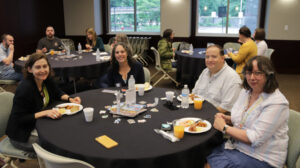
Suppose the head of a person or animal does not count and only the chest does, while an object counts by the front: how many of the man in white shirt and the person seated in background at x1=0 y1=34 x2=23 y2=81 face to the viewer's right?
1

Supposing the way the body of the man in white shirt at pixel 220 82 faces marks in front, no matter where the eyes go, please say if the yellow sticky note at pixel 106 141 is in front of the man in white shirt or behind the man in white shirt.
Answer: in front

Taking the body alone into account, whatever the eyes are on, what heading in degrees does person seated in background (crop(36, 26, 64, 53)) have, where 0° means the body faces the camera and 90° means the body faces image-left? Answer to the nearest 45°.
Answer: approximately 0°

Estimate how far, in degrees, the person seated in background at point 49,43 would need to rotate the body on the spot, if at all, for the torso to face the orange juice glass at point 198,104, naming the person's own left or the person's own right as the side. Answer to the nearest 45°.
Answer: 0° — they already face it

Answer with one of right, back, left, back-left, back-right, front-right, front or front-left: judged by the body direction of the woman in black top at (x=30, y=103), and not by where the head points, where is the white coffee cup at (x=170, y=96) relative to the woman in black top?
front-left

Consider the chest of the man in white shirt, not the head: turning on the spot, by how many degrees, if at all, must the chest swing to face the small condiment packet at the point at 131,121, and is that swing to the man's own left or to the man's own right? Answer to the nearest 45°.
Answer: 0° — they already face it

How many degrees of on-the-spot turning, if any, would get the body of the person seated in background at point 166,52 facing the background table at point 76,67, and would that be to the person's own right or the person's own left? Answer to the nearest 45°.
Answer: approximately 135° to the person's own right

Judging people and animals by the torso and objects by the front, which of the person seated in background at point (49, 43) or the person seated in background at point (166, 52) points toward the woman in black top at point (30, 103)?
the person seated in background at point (49, 43)

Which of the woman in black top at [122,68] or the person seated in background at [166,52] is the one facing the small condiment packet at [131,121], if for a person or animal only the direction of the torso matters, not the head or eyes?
the woman in black top

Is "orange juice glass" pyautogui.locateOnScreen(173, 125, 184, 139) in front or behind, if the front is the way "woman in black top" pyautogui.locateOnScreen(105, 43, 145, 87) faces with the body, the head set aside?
in front

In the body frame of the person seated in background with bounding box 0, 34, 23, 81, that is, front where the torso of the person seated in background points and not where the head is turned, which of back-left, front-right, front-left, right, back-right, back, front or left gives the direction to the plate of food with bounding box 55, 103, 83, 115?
right

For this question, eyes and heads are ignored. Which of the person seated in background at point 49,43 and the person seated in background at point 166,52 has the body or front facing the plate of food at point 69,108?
the person seated in background at point 49,43

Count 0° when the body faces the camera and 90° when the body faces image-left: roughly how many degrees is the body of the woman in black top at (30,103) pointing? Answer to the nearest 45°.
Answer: approximately 315°

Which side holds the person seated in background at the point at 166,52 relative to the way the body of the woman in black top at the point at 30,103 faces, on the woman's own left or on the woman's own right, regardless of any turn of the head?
on the woman's own left
